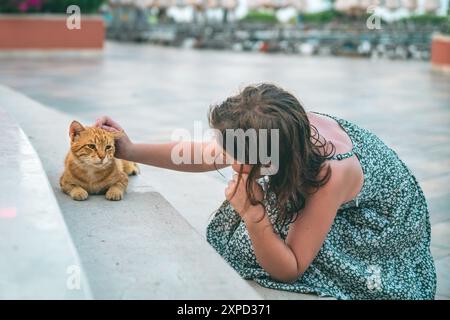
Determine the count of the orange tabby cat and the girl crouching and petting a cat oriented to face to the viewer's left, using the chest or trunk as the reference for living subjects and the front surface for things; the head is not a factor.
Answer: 1

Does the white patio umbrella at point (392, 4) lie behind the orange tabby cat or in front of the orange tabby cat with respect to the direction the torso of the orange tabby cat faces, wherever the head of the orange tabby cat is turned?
behind

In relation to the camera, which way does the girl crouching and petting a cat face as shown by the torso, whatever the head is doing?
to the viewer's left

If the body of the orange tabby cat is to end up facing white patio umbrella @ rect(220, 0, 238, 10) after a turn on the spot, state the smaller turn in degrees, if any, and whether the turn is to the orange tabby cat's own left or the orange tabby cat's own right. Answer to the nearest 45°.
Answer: approximately 180°

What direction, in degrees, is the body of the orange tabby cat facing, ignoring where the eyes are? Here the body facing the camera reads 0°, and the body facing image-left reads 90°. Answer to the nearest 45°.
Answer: approximately 0°

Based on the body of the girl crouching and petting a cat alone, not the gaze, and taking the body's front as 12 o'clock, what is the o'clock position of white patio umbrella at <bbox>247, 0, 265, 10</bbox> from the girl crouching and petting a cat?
The white patio umbrella is roughly at 3 o'clock from the girl crouching and petting a cat.

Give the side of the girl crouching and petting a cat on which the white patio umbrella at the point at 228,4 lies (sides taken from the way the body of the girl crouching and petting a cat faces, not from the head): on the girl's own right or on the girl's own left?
on the girl's own right

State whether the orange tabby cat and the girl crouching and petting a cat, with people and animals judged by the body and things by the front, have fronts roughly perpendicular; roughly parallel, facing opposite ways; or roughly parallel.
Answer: roughly perpendicular
